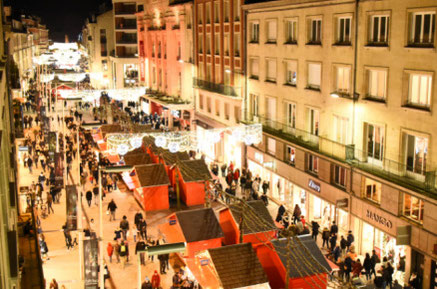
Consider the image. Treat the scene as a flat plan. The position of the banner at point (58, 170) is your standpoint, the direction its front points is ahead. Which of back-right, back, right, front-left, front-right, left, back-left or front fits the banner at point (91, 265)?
front

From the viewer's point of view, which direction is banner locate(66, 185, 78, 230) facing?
toward the camera

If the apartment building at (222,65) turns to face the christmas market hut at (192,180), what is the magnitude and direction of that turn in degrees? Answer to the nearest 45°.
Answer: approximately 45° to its left

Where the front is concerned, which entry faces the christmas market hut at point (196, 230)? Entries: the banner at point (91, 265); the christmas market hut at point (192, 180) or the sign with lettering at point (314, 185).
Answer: the sign with lettering

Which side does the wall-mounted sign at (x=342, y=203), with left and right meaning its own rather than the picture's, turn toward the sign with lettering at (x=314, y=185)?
right

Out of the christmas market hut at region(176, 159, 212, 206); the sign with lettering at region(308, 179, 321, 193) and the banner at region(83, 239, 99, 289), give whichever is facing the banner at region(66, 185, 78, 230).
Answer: the sign with lettering

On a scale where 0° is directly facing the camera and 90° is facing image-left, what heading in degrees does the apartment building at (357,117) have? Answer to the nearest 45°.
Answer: approximately 45°

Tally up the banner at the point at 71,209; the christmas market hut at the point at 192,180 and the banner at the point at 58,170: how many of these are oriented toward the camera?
2

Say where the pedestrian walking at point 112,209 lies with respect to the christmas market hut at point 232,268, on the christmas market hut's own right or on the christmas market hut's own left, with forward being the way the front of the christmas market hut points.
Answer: on the christmas market hut's own right

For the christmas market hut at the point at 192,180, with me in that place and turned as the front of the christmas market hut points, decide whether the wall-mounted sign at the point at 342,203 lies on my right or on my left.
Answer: on my right

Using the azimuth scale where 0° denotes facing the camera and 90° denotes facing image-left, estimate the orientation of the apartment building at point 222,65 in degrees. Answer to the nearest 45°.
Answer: approximately 45°

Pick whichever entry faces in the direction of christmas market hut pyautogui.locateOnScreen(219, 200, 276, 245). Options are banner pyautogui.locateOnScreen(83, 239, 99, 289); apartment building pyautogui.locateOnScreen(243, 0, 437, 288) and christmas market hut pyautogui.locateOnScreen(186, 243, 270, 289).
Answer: the apartment building

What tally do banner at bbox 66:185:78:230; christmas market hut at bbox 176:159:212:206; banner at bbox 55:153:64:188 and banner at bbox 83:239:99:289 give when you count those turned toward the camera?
3

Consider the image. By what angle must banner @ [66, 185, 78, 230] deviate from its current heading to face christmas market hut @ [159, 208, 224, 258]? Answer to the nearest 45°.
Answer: approximately 90° to its left

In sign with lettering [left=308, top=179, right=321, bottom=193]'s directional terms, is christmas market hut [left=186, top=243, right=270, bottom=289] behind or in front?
in front

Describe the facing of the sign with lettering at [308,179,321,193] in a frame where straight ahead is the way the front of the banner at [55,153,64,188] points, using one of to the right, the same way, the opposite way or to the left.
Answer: to the right

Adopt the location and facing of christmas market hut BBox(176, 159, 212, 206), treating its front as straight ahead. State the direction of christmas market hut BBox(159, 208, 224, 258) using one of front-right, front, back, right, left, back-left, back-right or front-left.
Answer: right

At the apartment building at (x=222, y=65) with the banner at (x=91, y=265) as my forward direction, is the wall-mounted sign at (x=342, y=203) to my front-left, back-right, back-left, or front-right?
front-left
